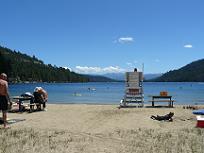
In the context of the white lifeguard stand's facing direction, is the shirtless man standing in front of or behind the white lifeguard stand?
behind

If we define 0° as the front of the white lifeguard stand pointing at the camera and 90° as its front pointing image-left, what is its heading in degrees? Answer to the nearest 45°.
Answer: approximately 180°
